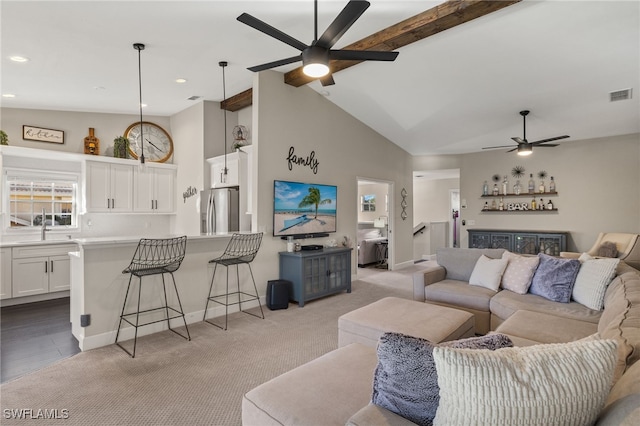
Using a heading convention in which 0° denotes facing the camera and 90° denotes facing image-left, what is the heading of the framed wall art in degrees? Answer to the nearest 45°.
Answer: approximately 315°

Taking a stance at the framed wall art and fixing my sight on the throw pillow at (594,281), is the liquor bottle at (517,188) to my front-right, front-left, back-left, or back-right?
front-left

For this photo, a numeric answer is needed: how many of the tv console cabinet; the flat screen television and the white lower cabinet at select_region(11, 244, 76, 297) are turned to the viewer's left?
0

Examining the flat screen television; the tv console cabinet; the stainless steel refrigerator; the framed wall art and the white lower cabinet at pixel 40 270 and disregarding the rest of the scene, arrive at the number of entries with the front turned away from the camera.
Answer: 0

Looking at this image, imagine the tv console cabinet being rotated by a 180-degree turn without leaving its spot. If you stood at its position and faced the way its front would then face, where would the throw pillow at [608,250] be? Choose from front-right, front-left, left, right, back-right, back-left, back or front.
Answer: back-right

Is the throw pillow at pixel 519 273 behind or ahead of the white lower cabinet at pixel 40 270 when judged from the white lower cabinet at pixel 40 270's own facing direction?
ahead

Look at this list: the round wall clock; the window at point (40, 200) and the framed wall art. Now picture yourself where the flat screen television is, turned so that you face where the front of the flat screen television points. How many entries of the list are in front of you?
0

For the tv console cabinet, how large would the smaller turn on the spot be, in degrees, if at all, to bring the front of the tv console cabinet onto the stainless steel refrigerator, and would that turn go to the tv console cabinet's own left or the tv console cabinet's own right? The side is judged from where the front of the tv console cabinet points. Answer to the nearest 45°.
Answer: approximately 135° to the tv console cabinet's own right

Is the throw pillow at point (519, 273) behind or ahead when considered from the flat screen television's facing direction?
ahead

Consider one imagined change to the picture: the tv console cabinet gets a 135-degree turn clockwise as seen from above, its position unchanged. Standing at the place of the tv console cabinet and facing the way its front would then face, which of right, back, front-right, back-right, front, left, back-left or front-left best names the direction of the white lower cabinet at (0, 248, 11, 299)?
front

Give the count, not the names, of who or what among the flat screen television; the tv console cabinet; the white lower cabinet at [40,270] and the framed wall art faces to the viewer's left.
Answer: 0

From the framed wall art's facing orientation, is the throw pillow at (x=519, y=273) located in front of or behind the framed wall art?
in front

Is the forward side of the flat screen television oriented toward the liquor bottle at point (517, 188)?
no

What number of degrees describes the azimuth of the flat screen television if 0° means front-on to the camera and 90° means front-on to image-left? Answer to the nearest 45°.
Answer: approximately 315°

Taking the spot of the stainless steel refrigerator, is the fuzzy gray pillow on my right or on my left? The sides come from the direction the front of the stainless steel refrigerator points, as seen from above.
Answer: on my left

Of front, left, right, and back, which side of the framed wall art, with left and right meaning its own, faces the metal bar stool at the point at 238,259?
front
